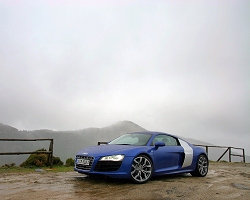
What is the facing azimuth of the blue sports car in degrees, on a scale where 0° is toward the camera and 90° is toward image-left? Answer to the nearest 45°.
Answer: approximately 45°

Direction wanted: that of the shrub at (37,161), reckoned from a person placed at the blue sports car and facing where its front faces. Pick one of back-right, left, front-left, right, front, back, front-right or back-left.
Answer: right
